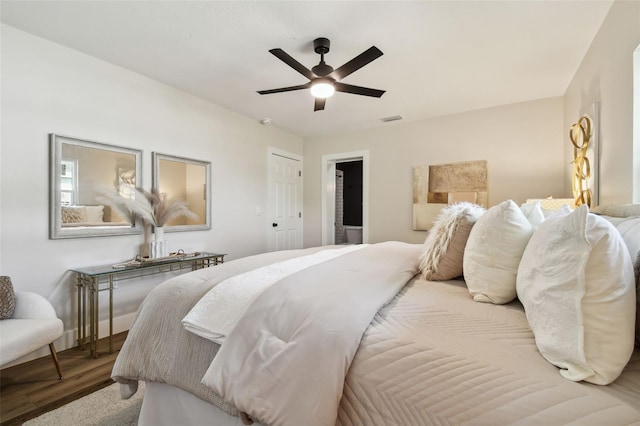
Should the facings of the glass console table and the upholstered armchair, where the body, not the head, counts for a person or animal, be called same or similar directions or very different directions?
same or similar directions

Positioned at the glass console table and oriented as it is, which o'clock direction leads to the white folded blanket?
The white folded blanket is roughly at 1 o'clock from the glass console table.

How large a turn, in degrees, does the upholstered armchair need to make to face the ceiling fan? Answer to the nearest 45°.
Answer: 0° — it already faces it

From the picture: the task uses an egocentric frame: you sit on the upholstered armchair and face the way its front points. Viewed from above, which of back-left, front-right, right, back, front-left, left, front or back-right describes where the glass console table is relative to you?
left

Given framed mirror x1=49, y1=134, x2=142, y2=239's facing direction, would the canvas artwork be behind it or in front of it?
in front

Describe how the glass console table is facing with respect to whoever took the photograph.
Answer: facing the viewer and to the right of the viewer

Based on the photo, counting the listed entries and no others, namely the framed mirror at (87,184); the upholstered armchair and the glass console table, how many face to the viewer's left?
0

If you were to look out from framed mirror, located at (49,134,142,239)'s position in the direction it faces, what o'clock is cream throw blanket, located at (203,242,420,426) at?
The cream throw blanket is roughly at 1 o'clock from the framed mirror.

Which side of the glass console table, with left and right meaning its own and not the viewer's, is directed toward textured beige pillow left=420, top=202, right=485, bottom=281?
front

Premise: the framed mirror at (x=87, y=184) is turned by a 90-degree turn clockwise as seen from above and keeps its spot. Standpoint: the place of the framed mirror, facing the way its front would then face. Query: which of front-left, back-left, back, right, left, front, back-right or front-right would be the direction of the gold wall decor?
left

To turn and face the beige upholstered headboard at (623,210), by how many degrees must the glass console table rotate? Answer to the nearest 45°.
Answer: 0° — it already faces it

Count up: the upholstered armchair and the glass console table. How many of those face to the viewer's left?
0

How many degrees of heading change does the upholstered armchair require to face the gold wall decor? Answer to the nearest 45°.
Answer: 0° — it already faces it

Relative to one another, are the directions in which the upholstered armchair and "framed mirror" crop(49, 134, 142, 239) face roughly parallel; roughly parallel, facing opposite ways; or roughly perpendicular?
roughly parallel

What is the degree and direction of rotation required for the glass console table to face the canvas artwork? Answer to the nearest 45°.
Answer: approximately 45° to its left

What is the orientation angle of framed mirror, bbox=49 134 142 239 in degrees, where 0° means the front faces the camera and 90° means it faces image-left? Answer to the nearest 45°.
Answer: approximately 315°
